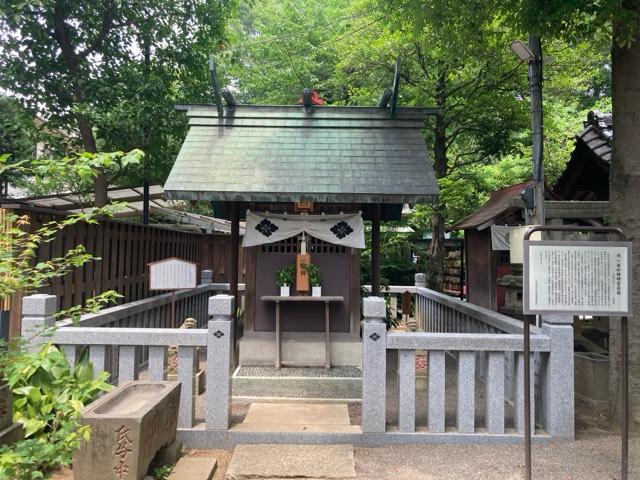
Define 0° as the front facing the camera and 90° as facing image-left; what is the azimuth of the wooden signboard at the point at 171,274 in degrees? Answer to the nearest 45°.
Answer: approximately 0°

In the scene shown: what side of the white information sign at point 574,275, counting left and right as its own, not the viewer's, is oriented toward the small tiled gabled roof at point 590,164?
back

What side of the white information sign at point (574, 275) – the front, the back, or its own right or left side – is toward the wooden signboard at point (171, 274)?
right

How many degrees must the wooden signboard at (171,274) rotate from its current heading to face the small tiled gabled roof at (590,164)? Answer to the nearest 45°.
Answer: approximately 90° to its left

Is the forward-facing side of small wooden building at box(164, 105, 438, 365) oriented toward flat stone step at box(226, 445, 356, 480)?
yes

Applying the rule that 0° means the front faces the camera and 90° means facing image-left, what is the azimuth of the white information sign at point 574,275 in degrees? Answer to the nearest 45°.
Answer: approximately 0°

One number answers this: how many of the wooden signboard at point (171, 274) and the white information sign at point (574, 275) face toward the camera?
2

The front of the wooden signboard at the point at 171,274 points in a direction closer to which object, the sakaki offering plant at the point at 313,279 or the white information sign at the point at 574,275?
the white information sign

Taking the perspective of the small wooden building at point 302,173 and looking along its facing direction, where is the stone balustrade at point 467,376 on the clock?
The stone balustrade is roughly at 11 o'clock from the small wooden building.
